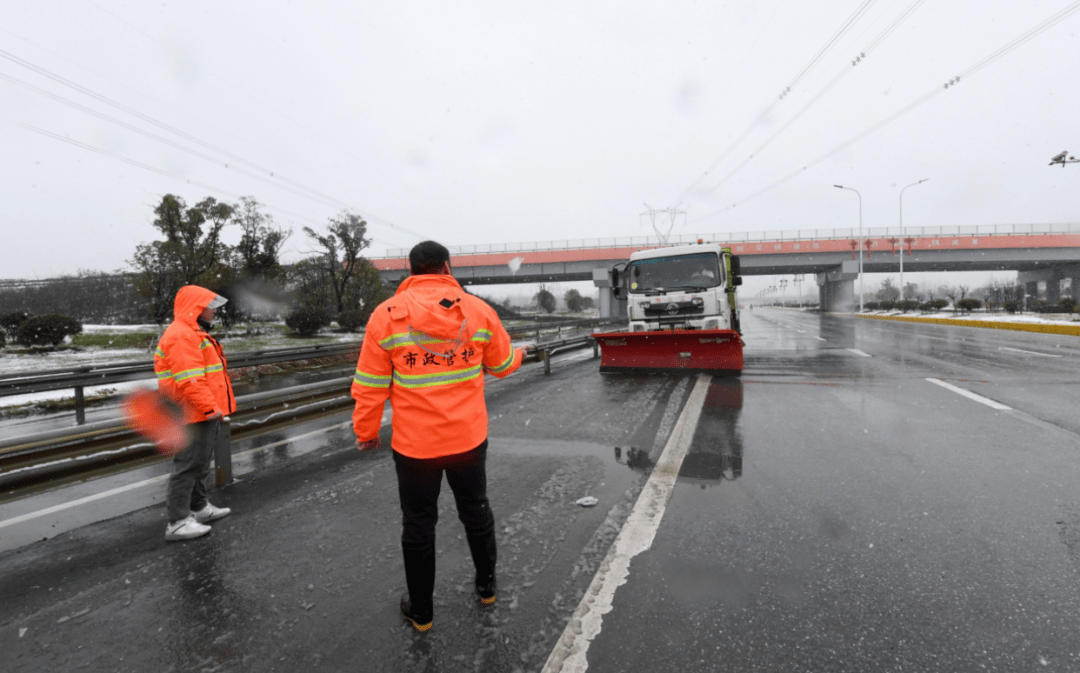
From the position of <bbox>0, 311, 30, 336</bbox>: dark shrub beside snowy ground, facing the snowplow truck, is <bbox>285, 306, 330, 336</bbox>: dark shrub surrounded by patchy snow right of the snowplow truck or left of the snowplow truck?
left

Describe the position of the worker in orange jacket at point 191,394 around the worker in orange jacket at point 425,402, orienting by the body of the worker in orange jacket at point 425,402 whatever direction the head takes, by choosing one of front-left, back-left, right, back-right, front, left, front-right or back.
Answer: front-left

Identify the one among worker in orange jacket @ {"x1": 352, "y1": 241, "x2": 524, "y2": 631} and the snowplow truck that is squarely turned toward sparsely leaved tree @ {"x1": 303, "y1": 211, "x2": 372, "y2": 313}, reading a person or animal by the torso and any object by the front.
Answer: the worker in orange jacket

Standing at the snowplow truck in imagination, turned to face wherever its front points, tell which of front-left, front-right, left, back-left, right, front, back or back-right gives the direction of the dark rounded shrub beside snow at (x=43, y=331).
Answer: right

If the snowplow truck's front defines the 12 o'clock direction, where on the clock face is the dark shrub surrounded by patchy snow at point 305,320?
The dark shrub surrounded by patchy snow is roughly at 4 o'clock from the snowplow truck.

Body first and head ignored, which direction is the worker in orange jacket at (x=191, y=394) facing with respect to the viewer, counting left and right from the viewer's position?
facing to the right of the viewer

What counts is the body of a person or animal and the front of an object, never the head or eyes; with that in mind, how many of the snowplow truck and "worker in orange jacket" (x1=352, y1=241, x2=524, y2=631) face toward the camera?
1

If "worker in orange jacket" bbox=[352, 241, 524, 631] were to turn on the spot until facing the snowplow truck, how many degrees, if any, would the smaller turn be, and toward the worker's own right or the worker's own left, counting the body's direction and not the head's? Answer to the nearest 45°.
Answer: approximately 45° to the worker's own right

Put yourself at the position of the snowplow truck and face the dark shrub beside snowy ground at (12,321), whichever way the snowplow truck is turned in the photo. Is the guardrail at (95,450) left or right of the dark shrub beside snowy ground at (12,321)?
left

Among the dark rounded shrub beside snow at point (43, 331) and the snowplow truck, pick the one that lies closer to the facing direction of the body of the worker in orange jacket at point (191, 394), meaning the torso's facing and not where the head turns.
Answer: the snowplow truck

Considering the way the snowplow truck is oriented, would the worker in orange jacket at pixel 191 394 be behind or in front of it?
in front

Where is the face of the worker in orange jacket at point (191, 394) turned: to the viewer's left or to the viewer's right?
to the viewer's right

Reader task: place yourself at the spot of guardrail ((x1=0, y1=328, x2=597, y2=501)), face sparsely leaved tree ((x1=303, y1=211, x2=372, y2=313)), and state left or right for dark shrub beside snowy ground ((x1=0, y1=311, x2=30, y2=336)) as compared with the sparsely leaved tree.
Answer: left

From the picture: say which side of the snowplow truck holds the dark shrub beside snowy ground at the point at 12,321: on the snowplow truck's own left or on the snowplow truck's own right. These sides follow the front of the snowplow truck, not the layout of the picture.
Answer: on the snowplow truck's own right

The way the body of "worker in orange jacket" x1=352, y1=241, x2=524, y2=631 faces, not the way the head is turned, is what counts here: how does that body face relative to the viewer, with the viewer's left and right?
facing away from the viewer

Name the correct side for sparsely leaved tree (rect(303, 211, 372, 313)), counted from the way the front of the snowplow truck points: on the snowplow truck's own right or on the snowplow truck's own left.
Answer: on the snowplow truck's own right

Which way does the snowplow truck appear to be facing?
toward the camera
